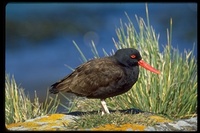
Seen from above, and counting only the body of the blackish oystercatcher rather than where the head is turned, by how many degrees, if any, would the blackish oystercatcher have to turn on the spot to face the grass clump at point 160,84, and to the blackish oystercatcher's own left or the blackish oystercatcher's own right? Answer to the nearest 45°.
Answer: approximately 45° to the blackish oystercatcher's own left

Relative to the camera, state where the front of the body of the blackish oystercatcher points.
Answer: to the viewer's right

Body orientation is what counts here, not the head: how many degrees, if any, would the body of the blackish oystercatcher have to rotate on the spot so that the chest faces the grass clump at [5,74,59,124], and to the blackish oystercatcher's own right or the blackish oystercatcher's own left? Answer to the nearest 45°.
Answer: approximately 135° to the blackish oystercatcher's own left

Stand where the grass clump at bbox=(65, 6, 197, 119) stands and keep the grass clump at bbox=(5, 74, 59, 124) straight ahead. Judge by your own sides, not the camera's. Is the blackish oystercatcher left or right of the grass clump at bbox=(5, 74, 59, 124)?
left
